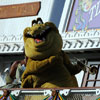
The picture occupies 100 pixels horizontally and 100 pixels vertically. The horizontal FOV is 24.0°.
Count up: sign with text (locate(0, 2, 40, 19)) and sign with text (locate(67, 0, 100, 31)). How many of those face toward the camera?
2

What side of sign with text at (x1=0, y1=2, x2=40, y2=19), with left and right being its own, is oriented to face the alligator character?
front

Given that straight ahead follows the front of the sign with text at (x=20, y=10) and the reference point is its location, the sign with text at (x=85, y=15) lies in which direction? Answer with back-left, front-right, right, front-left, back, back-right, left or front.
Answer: front-left

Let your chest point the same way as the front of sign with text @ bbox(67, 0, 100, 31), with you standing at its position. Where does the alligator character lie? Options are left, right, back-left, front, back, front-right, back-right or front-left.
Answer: front

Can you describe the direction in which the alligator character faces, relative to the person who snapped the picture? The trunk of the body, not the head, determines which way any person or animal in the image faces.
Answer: facing the viewer and to the left of the viewer

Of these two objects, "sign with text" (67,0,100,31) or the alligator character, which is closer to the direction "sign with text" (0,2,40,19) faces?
the alligator character

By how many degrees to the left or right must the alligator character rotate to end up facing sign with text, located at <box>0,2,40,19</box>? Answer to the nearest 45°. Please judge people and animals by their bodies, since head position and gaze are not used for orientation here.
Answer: approximately 135° to its right

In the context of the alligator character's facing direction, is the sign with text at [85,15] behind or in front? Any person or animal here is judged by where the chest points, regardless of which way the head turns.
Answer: behind

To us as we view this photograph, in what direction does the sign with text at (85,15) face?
facing the viewer

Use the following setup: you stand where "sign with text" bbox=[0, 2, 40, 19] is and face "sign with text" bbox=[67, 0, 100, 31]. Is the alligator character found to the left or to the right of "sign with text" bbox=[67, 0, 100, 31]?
right

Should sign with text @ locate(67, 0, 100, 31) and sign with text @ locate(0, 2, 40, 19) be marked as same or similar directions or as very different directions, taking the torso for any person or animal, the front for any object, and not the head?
same or similar directions

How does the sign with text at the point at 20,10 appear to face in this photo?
toward the camera

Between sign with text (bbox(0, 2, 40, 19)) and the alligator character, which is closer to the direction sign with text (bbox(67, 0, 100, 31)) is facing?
the alligator character
